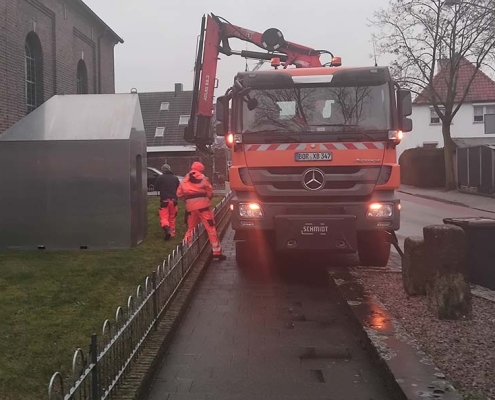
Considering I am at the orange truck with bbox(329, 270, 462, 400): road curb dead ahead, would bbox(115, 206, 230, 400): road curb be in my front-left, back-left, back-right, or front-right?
front-right

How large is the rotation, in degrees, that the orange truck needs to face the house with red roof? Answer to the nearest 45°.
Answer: approximately 180°

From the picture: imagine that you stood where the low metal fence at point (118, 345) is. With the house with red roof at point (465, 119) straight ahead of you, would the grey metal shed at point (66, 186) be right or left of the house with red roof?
left

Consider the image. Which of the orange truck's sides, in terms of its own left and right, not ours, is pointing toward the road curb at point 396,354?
front

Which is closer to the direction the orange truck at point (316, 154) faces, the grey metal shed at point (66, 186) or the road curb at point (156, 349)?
the road curb

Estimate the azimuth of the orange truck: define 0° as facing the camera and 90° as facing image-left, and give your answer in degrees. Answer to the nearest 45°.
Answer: approximately 0°

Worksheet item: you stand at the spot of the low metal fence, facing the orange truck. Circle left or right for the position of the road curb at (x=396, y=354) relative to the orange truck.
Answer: right

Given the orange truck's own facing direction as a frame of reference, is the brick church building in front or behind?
behind
